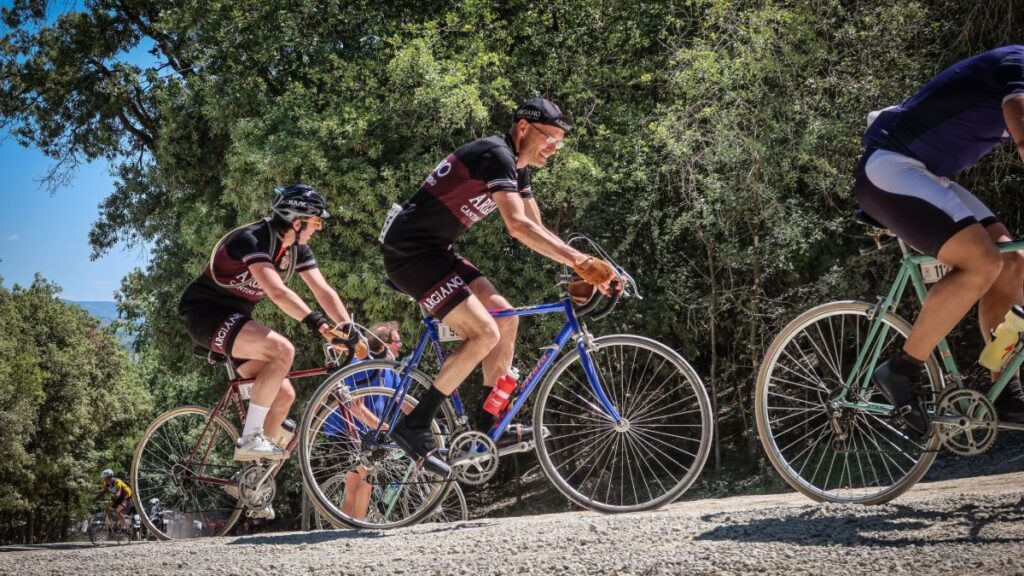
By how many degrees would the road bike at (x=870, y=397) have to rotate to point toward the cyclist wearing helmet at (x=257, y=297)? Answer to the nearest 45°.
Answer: approximately 180°

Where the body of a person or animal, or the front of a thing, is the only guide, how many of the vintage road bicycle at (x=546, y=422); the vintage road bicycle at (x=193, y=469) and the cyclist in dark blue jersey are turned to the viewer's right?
3

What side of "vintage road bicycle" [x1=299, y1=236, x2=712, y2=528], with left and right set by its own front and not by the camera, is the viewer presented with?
right

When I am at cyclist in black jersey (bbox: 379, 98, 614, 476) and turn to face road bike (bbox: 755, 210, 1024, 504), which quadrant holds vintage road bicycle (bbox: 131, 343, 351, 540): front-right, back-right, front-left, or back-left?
back-left

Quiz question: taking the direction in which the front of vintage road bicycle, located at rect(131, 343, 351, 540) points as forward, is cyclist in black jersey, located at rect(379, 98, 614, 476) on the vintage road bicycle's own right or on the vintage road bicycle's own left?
on the vintage road bicycle's own right

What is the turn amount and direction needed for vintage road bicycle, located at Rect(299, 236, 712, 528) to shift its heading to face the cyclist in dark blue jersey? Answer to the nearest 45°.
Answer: approximately 45° to its right

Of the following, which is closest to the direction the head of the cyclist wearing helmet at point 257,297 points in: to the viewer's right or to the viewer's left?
to the viewer's right

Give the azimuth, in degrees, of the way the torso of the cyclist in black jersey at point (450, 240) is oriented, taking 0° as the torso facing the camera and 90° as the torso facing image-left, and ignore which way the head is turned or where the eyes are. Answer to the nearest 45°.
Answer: approximately 270°

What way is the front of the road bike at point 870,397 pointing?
to the viewer's right

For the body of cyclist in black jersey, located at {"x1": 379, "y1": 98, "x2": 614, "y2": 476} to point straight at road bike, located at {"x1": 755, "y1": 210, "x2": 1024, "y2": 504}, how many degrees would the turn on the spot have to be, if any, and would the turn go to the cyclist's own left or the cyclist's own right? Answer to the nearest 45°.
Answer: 0° — they already face it

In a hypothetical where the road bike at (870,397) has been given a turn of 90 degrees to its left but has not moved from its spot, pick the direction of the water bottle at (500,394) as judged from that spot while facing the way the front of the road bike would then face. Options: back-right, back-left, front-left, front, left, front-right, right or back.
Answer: left

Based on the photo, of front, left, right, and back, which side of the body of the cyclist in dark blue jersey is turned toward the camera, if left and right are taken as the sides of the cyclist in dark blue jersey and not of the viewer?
right

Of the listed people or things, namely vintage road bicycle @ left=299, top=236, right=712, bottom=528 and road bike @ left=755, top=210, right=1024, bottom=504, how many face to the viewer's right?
2

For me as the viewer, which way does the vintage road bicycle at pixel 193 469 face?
facing to the right of the viewer

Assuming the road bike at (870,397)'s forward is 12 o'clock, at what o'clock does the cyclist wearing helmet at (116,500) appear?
The cyclist wearing helmet is roughly at 7 o'clock from the road bike.
